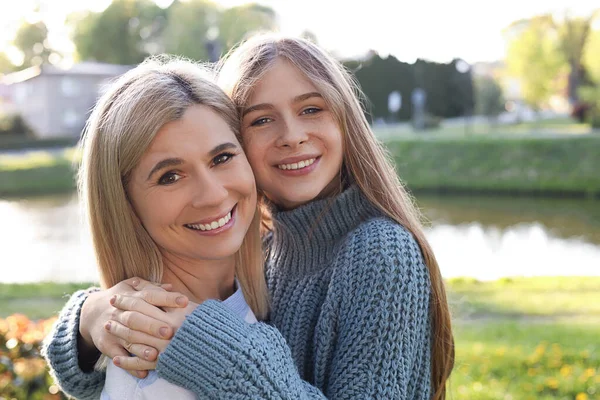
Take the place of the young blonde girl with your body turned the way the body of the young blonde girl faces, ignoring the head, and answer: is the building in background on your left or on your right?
on your right

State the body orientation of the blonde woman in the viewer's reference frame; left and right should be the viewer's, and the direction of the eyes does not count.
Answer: facing the viewer and to the right of the viewer

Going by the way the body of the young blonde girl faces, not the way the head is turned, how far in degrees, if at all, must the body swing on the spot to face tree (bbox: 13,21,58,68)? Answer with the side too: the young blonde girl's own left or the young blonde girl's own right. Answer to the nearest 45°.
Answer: approximately 135° to the young blonde girl's own right

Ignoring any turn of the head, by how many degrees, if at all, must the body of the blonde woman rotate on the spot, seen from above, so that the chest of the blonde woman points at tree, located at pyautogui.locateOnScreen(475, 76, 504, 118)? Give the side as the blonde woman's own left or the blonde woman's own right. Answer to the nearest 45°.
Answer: approximately 90° to the blonde woman's own left

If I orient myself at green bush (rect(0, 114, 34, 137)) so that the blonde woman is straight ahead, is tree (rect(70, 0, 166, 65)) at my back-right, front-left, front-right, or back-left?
back-left

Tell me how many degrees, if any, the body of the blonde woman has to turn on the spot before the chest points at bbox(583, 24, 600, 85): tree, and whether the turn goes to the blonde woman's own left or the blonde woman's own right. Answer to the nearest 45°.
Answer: approximately 90° to the blonde woman's own left

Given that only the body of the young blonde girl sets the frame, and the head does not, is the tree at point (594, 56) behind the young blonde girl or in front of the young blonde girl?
behind
